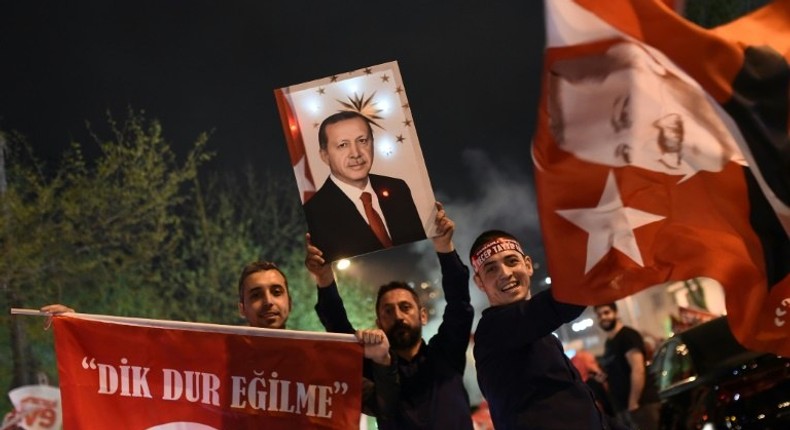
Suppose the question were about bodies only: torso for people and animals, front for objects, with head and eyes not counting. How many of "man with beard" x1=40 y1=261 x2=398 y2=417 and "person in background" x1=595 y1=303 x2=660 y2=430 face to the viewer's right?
0

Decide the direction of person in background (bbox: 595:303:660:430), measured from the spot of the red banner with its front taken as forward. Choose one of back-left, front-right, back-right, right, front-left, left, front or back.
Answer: back-left

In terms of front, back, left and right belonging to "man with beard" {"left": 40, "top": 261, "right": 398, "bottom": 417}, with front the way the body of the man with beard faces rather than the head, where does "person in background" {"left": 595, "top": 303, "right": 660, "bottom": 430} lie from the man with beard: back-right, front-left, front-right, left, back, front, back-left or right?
back-left

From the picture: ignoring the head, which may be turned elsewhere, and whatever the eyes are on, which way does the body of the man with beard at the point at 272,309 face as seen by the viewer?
toward the camera

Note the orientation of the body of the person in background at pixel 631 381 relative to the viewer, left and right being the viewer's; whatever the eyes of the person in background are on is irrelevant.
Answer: facing the viewer and to the left of the viewer

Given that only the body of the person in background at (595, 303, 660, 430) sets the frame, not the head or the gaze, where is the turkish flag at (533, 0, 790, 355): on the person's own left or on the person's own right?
on the person's own left

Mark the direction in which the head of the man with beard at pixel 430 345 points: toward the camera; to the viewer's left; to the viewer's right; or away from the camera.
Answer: toward the camera

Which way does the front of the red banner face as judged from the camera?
facing the viewer

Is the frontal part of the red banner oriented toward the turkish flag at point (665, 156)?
no

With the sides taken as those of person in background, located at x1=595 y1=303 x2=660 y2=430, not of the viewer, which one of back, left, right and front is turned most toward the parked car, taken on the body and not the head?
left

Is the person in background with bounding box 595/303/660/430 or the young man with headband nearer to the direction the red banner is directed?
the young man with headband

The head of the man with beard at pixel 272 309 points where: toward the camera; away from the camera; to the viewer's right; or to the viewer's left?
toward the camera

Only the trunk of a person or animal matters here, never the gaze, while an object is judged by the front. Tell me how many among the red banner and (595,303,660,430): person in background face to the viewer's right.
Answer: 0

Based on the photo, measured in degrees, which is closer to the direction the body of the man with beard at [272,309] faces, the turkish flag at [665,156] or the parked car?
the turkish flag

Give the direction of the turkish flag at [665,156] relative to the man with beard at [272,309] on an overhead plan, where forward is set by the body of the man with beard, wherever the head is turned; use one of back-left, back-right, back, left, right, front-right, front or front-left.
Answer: front-left

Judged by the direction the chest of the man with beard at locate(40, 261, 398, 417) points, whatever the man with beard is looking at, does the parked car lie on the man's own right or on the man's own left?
on the man's own left

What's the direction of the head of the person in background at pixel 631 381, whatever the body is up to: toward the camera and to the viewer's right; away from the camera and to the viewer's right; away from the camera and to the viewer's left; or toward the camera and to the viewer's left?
toward the camera and to the viewer's left

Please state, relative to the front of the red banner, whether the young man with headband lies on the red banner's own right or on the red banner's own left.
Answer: on the red banner's own left
